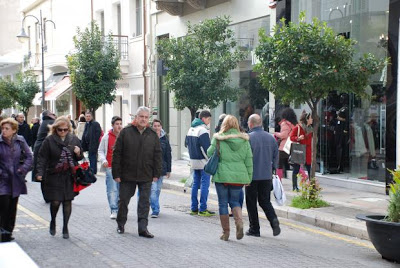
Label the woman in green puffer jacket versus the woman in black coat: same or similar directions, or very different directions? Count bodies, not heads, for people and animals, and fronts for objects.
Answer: very different directions

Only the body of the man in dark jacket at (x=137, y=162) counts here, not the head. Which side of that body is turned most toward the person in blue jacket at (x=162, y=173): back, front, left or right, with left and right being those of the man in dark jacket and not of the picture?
back

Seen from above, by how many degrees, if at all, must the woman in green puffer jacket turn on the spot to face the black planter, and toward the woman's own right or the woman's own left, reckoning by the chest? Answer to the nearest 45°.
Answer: approximately 135° to the woman's own right

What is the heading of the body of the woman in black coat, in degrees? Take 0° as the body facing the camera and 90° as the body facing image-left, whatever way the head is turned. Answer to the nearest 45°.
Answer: approximately 0°

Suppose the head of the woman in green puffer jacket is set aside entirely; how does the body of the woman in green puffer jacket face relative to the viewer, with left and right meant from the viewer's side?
facing away from the viewer

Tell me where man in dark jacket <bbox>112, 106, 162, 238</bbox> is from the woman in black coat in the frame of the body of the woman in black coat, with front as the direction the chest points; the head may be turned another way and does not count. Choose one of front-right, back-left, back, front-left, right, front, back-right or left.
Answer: left

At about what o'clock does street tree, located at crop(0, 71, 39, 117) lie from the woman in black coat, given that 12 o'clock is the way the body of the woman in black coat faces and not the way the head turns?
The street tree is roughly at 6 o'clock from the woman in black coat.

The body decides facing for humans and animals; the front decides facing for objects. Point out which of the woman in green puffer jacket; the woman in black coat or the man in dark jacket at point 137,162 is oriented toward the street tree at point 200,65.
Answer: the woman in green puffer jacket

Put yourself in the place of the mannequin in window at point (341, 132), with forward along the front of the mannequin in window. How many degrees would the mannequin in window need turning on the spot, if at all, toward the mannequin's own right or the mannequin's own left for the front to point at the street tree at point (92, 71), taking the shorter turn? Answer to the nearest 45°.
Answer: approximately 90° to the mannequin's own right

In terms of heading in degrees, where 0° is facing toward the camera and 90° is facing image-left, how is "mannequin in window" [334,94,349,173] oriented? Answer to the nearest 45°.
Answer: approximately 45°

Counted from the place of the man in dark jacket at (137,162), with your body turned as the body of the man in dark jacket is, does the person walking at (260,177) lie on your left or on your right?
on your left

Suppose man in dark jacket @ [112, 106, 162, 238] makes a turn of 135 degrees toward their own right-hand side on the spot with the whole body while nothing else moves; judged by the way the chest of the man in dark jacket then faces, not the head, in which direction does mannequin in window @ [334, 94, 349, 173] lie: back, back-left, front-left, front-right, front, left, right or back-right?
right

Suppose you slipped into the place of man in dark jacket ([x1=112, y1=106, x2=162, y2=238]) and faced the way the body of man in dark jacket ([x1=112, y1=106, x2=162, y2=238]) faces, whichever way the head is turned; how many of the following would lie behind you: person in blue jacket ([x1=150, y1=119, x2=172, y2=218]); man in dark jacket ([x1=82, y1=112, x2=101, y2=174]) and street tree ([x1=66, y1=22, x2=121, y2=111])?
3

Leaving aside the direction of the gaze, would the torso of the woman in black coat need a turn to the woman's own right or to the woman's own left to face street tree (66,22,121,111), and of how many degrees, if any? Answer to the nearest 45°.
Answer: approximately 180°

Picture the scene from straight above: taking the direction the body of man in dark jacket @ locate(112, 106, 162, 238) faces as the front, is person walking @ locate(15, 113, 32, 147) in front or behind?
behind

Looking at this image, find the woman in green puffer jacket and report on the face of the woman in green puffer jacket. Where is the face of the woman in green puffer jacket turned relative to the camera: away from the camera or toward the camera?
away from the camera
